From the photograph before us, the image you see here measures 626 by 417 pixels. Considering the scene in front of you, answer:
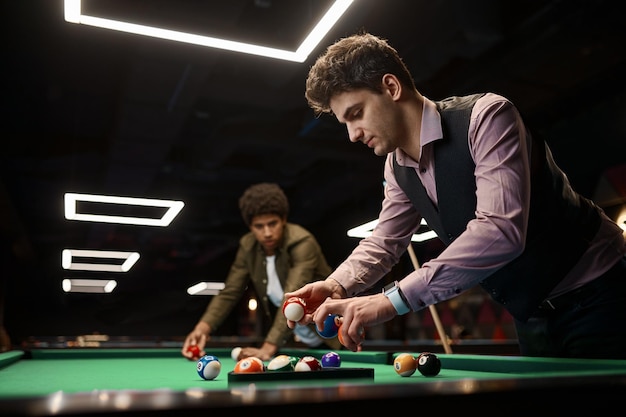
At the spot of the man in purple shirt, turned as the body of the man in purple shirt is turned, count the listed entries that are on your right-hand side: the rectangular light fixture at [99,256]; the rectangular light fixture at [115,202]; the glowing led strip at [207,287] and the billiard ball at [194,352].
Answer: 4

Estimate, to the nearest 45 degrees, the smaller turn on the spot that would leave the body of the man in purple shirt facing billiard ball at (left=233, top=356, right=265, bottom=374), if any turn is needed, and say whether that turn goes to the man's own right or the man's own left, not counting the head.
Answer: approximately 45° to the man's own right

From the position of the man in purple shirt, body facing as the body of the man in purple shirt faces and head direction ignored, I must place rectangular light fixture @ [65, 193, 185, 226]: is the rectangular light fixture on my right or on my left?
on my right

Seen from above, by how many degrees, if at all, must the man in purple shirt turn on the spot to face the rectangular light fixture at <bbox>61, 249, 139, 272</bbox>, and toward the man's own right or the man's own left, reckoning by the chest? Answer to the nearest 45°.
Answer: approximately 90° to the man's own right

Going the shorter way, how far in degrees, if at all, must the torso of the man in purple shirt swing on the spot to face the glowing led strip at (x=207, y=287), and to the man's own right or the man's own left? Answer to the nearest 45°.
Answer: approximately 90° to the man's own right

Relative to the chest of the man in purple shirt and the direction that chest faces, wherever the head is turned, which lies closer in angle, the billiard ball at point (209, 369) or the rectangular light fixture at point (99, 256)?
the billiard ball

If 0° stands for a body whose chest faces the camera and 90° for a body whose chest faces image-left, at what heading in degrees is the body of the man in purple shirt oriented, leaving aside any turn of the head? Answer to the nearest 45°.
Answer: approximately 45°

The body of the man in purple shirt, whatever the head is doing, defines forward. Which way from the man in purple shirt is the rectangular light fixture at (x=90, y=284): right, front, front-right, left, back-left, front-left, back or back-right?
right
